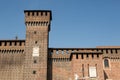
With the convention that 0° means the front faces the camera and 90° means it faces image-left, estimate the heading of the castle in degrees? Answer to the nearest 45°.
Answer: approximately 0°
